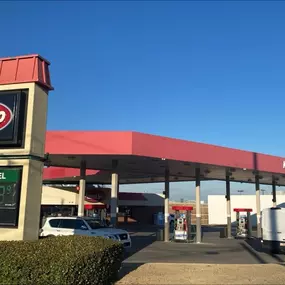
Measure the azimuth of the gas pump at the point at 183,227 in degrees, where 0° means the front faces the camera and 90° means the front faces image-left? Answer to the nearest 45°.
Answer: approximately 0°

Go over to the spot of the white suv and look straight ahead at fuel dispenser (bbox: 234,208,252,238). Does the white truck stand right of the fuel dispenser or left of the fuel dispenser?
right

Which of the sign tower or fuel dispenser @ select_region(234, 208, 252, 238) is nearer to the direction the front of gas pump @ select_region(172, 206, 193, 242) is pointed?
the sign tower

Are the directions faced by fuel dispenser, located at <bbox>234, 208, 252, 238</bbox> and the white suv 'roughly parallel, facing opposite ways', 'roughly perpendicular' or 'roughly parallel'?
roughly perpendicular

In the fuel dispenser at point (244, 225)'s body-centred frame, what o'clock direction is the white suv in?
The white suv is roughly at 1 o'clock from the fuel dispenser.

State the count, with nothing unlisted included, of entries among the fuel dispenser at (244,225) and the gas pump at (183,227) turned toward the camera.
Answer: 2

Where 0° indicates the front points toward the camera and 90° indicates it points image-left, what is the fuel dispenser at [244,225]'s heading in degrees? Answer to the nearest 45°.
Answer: approximately 0°

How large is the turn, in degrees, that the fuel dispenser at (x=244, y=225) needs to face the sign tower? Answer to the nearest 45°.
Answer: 0° — it already faces it

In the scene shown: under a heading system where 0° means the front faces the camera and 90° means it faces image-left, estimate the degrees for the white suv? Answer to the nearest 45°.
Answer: approximately 315°
